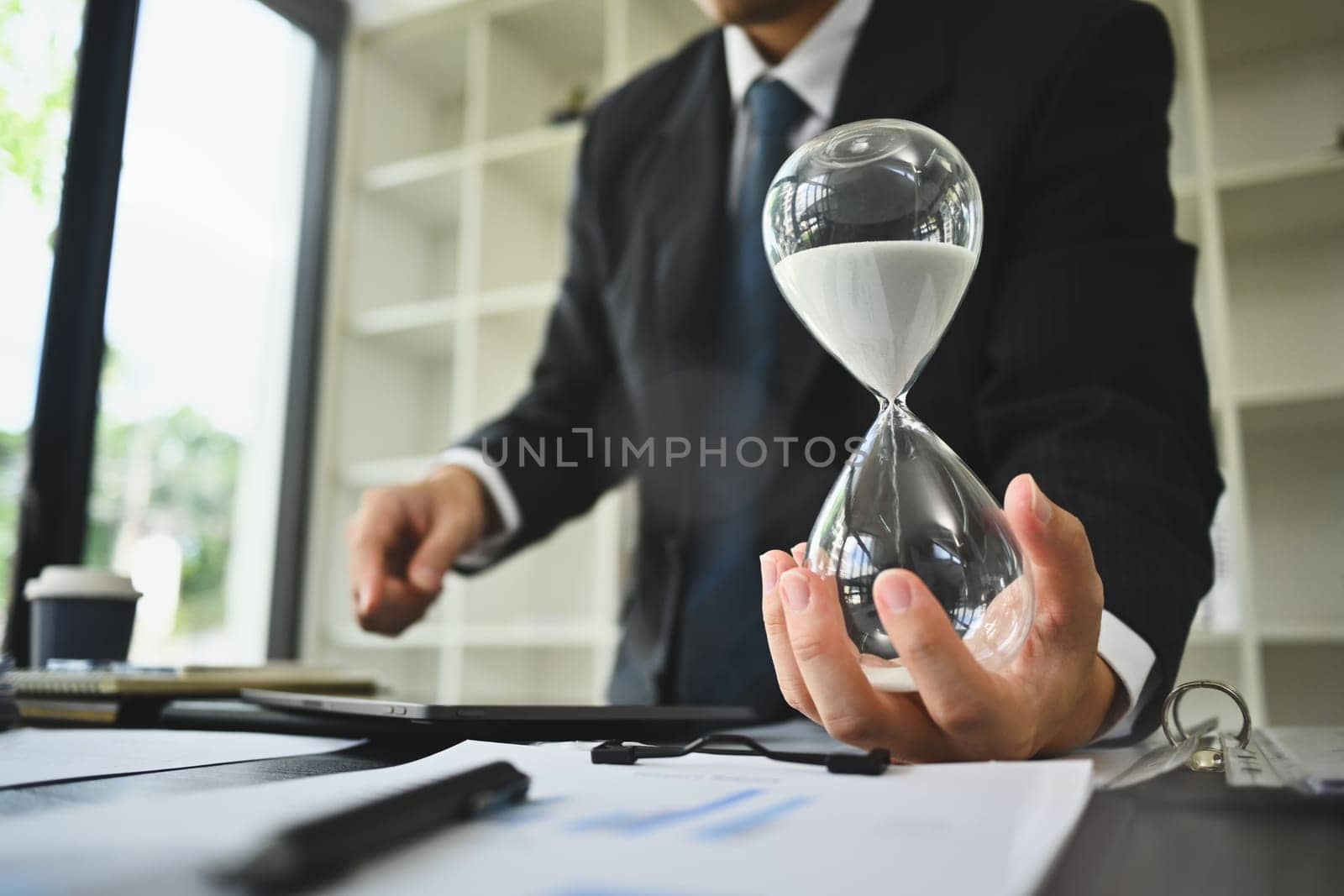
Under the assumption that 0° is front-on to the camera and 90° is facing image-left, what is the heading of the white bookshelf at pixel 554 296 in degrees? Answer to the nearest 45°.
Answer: approximately 45°

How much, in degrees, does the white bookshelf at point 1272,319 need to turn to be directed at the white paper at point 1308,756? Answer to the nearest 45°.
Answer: approximately 45° to its left

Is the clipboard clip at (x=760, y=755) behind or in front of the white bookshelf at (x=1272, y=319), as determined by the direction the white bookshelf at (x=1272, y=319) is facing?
in front

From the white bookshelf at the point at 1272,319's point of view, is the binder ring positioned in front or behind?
in front
